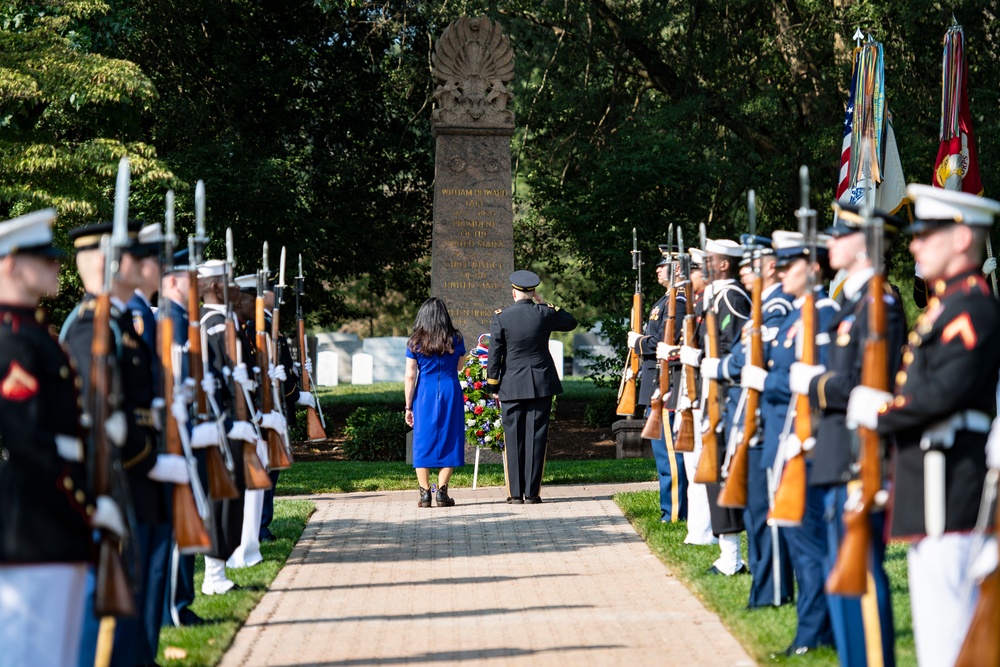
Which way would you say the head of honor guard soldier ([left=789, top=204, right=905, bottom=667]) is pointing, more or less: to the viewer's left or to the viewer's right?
to the viewer's left

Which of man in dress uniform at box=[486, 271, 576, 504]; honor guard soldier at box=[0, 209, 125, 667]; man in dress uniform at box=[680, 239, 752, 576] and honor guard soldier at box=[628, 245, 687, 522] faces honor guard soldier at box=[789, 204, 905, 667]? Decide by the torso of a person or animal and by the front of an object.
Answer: honor guard soldier at box=[0, 209, 125, 667]

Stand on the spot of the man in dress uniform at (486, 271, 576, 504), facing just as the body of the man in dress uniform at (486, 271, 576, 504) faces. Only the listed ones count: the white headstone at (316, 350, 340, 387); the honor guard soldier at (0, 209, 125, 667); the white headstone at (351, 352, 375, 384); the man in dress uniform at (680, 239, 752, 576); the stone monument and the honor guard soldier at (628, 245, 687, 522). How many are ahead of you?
3

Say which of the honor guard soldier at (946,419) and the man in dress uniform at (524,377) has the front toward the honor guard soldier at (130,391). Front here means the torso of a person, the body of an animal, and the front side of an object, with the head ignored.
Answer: the honor guard soldier at (946,419)

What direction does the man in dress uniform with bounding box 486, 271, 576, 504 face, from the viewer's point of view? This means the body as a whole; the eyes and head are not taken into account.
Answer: away from the camera

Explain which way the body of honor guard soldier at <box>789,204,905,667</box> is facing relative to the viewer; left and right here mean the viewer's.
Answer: facing to the left of the viewer

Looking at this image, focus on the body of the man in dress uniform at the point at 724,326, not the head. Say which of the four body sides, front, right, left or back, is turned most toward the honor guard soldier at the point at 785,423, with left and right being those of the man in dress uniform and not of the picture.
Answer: left

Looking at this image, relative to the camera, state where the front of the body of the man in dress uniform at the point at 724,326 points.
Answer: to the viewer's left

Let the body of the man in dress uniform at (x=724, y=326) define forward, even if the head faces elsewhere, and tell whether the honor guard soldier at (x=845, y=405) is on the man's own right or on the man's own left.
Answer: on the man's own left

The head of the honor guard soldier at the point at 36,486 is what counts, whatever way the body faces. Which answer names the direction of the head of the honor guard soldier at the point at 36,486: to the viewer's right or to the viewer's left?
to the viewer's right

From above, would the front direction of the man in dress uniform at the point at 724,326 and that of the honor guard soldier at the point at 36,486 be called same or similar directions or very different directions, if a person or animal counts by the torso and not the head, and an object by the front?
very different directions

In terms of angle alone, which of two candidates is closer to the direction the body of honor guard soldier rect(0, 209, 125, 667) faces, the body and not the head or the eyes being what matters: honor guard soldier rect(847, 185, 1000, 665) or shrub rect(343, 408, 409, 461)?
the honor guard soldier

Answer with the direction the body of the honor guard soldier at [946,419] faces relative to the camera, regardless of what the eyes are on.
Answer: to the viewer's left

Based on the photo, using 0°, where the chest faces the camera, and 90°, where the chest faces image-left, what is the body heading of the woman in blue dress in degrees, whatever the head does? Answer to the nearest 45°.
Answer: approximately 180°
